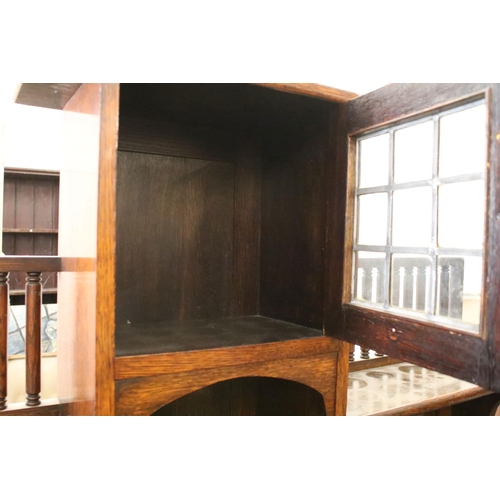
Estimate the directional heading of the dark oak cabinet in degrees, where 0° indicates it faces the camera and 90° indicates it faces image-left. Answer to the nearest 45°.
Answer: approximately 315°
